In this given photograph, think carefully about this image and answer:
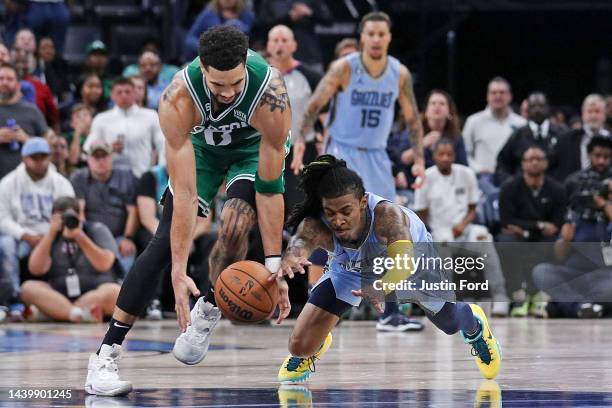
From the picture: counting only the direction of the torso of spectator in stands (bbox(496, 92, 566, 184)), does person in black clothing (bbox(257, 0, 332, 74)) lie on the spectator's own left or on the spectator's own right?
on the spectator's own right

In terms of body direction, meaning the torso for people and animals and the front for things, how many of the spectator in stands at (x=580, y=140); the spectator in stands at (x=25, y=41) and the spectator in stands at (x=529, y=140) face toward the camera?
3

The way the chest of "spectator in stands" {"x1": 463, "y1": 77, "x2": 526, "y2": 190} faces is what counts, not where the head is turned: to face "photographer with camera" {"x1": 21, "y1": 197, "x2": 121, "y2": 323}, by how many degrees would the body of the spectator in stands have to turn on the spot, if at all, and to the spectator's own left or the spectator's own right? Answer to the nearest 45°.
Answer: approximately 45° to the spectator's own right

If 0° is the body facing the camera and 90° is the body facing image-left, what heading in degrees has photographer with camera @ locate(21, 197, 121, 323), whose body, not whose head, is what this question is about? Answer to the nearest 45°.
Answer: approximately 0°

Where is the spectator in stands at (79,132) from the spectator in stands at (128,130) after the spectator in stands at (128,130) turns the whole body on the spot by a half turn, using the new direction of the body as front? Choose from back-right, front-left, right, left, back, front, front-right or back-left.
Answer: front-left

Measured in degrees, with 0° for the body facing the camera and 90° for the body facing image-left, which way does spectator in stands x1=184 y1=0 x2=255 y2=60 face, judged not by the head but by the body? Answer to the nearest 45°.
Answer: approximately 0°

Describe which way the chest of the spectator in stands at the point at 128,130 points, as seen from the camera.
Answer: toward the camera

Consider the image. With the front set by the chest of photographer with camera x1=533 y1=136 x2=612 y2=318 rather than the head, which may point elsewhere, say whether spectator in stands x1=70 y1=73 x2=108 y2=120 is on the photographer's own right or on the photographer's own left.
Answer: on the photographer's own right

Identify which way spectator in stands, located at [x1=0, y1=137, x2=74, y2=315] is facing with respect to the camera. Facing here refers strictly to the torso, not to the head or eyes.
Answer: toward the camera

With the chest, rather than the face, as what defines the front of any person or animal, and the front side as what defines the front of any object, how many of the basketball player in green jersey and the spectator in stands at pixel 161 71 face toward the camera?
2
